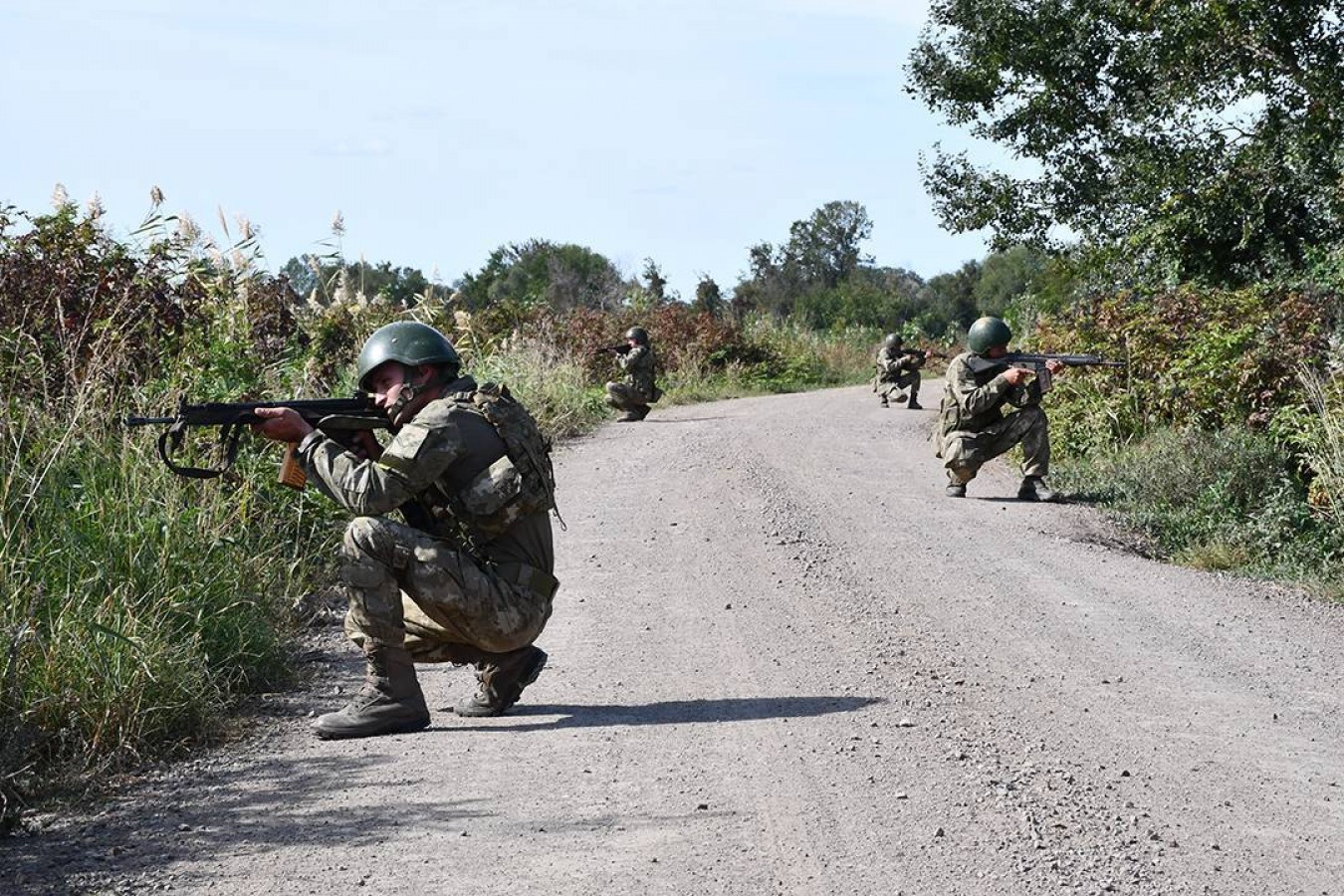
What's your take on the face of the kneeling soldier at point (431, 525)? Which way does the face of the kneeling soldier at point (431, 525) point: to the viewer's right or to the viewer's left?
to the viewer's left

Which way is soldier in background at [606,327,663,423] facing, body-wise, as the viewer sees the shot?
to the viewer's left

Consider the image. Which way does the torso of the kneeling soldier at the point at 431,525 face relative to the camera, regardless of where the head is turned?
to the viewer's left

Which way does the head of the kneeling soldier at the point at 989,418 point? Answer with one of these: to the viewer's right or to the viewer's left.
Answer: to the viewer's right

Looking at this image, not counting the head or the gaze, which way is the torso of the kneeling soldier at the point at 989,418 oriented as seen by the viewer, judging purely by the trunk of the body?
to the viewer's right

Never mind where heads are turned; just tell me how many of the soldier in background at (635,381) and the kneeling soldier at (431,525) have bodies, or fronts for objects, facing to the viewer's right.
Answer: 0

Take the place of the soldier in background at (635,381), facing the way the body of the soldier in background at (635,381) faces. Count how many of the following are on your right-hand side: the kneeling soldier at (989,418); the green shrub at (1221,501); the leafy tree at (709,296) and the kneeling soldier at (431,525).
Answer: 1

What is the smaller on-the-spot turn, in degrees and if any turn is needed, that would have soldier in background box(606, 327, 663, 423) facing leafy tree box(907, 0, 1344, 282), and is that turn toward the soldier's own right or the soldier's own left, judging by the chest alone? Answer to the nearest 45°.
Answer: approximately 180°

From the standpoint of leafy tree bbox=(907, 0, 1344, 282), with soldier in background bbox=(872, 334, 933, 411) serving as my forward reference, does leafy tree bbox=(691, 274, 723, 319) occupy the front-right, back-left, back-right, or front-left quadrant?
front-right
